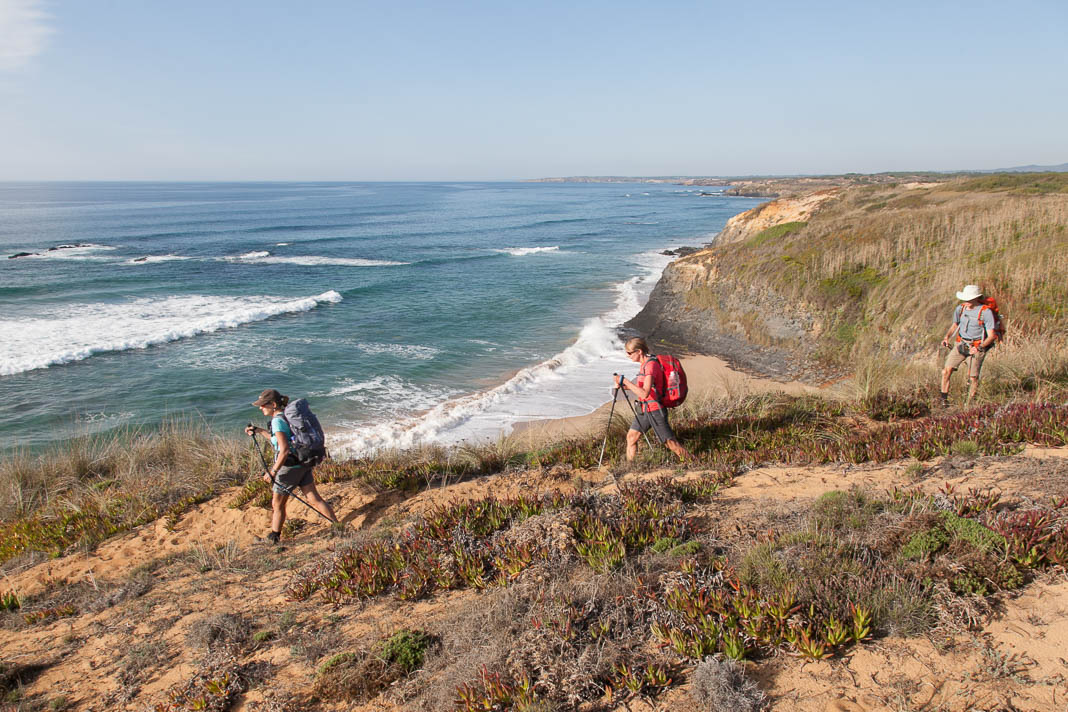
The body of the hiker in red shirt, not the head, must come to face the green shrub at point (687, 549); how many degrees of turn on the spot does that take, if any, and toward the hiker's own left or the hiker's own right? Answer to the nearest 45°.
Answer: approximately 90° to the hiker's own left

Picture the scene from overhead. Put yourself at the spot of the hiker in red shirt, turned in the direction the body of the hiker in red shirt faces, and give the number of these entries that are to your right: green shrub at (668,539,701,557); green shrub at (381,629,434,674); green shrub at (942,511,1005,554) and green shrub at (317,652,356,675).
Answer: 0

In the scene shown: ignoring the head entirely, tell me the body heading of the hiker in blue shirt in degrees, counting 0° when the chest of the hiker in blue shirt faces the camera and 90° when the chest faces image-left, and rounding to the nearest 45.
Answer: approximately 90°

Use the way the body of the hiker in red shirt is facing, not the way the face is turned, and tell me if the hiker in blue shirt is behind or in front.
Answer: in front

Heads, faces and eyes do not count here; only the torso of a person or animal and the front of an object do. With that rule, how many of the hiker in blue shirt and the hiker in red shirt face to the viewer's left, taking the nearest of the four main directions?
2

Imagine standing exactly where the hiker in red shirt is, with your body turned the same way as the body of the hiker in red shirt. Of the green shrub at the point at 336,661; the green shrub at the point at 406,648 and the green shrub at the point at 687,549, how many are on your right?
0

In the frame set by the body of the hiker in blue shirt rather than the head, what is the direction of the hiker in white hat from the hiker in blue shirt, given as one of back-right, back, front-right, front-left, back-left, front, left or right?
back

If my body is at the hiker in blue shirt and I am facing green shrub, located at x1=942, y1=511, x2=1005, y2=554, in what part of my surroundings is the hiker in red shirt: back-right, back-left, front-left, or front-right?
front-left

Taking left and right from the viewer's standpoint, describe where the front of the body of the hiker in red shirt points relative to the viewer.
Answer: facing to the left of the viewer

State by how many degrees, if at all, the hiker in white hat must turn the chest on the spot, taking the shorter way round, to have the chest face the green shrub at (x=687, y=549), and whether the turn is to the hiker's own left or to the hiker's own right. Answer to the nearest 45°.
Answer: approximately 45° to the hiker's own left

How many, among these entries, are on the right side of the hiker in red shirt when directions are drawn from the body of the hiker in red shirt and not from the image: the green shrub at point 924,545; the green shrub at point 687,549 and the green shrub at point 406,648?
0

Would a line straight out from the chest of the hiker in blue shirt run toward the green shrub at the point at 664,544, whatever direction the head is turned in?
no

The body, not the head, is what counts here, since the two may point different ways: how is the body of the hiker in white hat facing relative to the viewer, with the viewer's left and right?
facing the viewer and to the left of the viewer
